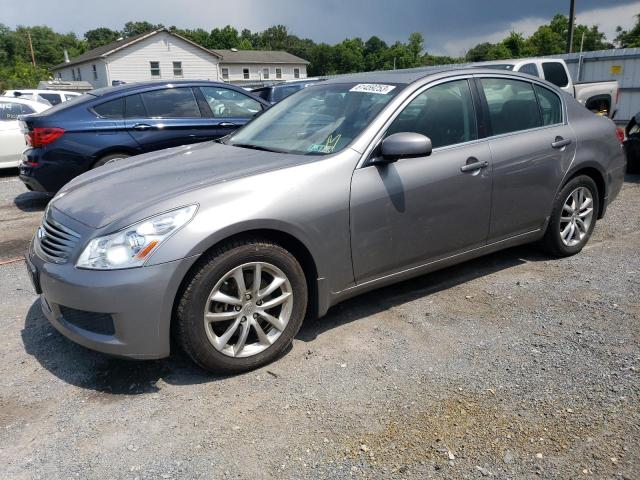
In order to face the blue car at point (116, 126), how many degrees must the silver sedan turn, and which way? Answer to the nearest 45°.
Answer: approximately 90° to its right

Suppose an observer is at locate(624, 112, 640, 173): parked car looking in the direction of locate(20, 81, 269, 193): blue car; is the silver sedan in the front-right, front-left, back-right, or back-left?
front-left

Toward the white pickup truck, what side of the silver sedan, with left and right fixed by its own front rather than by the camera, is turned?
back

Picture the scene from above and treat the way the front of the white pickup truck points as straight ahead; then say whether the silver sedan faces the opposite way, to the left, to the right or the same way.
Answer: the same way

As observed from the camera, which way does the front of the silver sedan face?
facing the viewer and to the left of the viewer

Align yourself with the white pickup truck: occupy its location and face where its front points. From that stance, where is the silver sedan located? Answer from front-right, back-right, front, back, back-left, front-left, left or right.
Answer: front-left

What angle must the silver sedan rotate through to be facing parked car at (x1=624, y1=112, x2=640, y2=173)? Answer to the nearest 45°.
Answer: approximately 180°

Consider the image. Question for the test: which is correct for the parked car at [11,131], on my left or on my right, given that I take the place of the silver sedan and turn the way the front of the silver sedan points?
on my right
